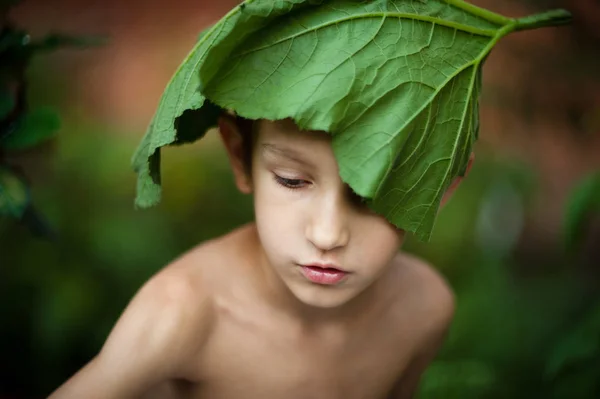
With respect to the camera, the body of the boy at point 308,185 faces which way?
toward the camera
